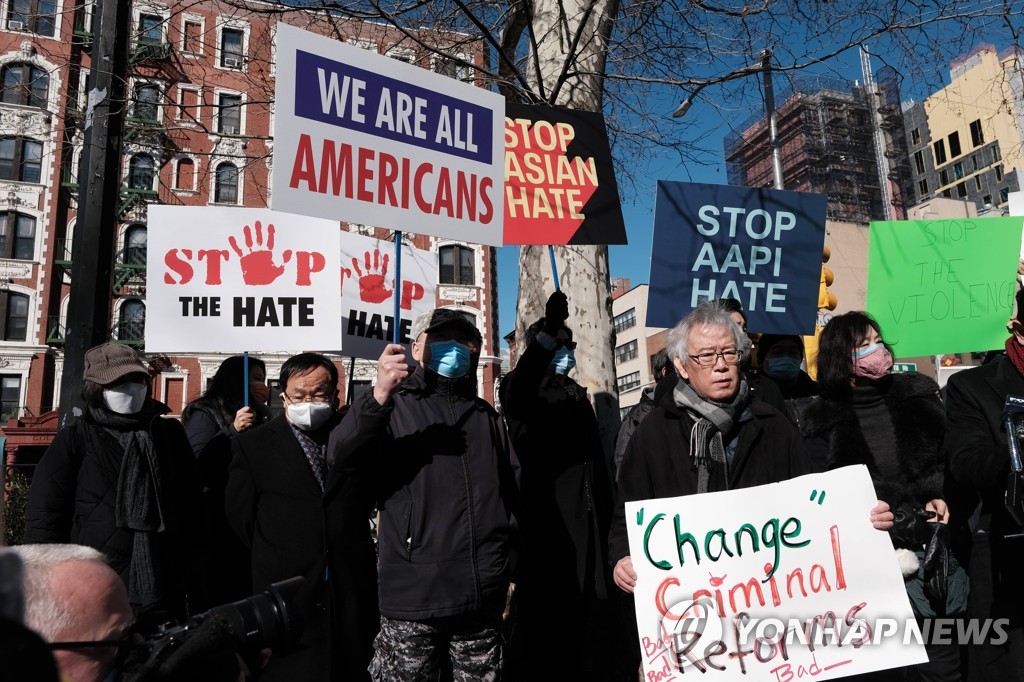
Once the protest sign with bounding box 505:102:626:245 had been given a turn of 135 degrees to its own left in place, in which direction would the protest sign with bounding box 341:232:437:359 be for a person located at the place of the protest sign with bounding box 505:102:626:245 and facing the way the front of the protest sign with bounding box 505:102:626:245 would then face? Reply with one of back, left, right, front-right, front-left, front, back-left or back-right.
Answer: left

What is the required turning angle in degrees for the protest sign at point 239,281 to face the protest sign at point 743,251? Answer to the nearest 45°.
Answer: approximately 45° to its left

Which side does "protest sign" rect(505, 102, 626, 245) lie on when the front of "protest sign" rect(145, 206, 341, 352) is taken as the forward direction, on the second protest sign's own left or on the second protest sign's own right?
on the second protest sign's own left

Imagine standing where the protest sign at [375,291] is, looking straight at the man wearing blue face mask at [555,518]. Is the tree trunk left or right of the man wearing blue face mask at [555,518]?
left

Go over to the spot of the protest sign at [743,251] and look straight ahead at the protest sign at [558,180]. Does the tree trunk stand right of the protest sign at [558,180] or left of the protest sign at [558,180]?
right

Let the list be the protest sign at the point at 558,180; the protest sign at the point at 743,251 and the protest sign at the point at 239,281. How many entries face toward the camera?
3

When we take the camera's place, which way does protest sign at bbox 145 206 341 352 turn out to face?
facing the viewer

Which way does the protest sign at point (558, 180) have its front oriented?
toward the camera

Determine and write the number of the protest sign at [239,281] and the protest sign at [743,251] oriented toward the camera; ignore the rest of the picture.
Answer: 2

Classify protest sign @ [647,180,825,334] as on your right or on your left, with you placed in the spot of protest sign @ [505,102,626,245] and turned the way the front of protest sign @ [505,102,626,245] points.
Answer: on your left

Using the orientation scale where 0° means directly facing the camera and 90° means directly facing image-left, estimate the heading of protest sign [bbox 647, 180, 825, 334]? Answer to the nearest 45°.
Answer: approximately 0°

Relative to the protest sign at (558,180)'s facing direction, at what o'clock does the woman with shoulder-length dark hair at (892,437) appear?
The woman with shoulder-length dark hair is roughly at 10 o'clock from the protest sign.

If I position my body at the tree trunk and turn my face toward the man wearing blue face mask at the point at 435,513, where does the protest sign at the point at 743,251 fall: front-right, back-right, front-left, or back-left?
front-left
